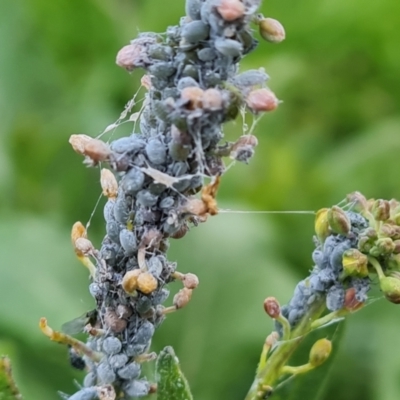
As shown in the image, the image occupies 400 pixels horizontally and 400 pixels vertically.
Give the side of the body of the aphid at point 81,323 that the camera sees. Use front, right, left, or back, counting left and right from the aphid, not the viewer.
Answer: right
